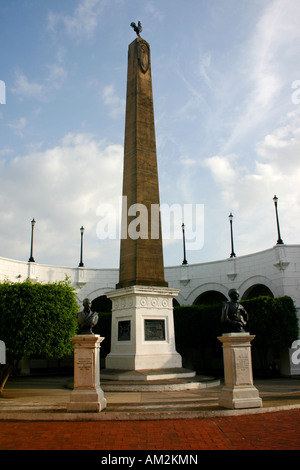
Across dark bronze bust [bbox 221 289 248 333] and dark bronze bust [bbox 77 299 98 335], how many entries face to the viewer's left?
0

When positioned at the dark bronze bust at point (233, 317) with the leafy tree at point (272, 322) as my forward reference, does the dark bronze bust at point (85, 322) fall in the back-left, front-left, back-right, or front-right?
back-left

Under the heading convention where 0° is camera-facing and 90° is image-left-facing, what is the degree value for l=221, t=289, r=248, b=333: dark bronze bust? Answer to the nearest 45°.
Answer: approximately 315°

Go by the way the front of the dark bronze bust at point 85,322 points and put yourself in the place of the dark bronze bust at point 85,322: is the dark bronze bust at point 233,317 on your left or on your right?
on your left

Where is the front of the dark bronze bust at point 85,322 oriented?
toward the camera

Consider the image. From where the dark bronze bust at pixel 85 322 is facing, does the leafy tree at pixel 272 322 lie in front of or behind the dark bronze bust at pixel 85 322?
behind

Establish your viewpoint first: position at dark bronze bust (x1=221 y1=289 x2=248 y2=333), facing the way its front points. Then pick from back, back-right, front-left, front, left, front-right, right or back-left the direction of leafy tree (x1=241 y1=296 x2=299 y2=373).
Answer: back-left

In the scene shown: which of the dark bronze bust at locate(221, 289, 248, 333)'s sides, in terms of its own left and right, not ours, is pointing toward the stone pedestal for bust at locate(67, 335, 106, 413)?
right

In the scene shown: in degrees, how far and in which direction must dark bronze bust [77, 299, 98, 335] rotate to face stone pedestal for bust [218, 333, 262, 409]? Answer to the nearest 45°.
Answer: approximately 90° to its left

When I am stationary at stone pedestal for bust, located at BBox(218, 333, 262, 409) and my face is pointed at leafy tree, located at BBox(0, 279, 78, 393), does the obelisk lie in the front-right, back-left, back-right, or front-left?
front-right

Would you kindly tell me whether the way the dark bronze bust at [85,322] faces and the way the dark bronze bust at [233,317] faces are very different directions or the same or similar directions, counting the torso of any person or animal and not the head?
same or similar directions

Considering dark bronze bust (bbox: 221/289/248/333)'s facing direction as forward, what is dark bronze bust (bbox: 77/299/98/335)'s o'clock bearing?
dark bronze bust (bbox: 77/299/98/335) is roughly at 4 o'clock from dark bronze bust (bbox: 221/289/248/333).

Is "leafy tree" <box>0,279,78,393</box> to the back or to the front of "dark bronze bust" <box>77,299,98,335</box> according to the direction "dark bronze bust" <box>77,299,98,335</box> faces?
to the back
